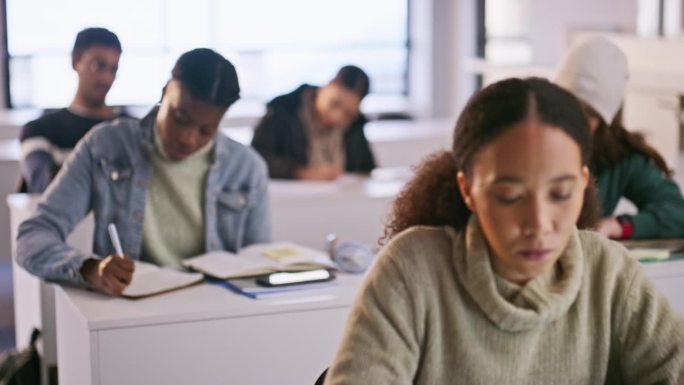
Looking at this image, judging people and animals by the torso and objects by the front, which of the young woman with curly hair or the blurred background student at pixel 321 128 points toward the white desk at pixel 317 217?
the blurred background student

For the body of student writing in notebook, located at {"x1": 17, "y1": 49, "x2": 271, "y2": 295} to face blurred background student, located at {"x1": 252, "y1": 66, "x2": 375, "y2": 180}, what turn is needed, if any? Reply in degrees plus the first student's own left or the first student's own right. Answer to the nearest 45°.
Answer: approximately 180°

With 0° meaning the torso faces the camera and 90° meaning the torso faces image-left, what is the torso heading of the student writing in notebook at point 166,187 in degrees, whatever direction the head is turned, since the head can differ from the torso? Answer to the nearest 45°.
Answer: approximately 0°

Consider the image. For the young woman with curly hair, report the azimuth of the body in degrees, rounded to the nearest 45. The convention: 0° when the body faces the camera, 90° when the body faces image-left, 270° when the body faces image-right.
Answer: approximately 0°

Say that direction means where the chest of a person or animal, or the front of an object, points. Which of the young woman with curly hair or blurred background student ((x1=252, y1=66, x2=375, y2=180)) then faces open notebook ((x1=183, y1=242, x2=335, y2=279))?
the blurred background student
